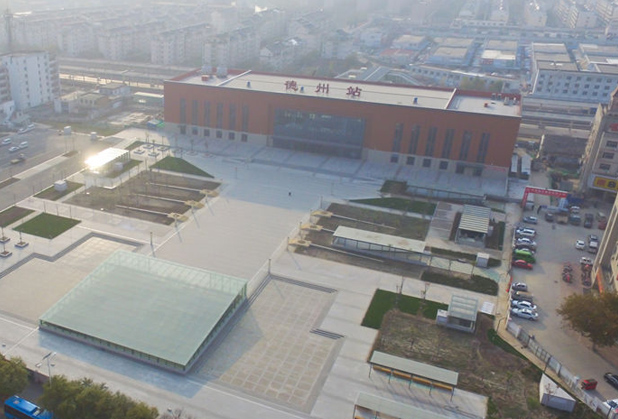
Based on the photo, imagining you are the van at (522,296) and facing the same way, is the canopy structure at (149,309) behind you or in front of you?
in front

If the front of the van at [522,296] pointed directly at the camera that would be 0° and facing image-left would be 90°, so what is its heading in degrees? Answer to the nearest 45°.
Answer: approximately 90°

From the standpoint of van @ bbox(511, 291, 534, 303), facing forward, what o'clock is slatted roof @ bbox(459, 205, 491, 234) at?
The slatted roof is roughly at 2 o'clock from the van.

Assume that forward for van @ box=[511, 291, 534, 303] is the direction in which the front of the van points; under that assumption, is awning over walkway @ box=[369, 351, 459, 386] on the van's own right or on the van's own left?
on the van's own left

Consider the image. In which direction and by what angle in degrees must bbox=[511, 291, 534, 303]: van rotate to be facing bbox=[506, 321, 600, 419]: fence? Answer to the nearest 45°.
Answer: approximately 90° to its left

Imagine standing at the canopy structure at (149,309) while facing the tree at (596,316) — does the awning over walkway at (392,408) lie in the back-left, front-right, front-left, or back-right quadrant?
front-right

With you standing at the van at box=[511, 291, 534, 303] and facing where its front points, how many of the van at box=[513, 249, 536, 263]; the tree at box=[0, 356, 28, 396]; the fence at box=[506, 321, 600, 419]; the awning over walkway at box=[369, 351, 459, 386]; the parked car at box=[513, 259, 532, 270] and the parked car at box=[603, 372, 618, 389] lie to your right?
2

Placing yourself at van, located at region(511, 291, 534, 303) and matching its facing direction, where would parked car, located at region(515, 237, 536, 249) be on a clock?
The parked car is roughly at 3 o'clock from the van.

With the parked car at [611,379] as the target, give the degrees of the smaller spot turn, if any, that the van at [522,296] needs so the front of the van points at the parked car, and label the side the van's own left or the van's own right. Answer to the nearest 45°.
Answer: approximately 135° to the van's own left

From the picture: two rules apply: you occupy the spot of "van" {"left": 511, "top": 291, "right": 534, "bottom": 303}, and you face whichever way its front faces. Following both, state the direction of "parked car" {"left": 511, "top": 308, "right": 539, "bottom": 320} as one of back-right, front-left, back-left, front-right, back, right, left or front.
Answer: left

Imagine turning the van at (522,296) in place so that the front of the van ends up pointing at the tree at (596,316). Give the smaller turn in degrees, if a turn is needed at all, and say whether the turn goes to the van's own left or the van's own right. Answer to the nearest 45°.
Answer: approximately 135° to the van's own left

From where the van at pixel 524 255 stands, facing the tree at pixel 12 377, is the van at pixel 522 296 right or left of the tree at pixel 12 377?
left

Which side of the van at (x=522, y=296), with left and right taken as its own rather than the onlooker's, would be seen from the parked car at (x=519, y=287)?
right

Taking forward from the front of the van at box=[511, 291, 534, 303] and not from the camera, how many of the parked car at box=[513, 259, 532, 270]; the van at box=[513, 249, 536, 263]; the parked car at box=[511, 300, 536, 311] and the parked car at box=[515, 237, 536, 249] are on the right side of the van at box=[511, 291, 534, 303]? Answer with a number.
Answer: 3

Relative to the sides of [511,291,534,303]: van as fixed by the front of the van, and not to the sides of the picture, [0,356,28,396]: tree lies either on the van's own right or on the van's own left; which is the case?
on the van's own left

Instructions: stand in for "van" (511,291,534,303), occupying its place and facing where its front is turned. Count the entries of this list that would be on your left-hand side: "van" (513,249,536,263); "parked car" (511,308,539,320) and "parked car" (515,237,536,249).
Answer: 1
